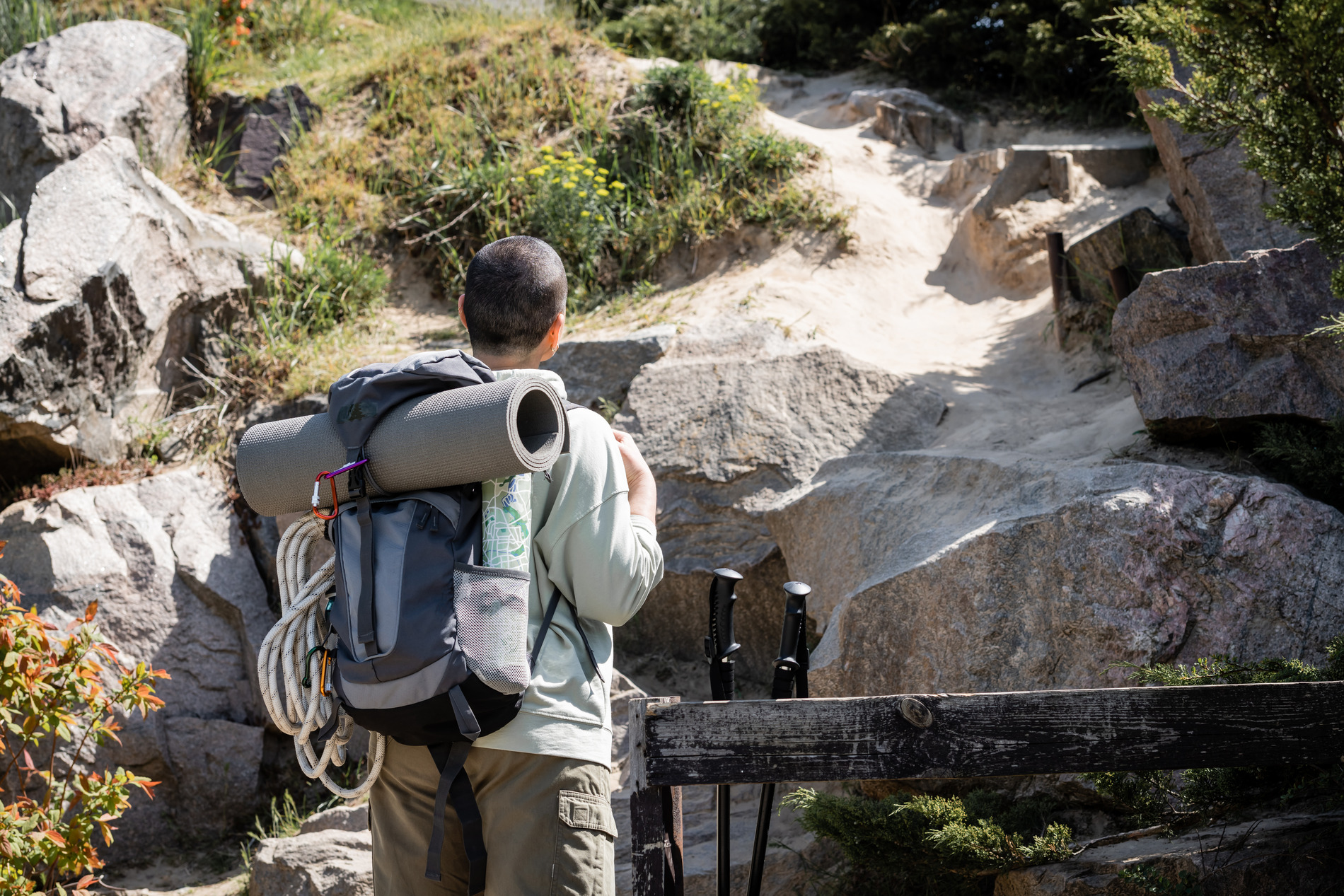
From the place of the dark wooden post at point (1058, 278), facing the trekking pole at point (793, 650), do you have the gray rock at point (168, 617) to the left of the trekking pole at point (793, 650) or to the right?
right

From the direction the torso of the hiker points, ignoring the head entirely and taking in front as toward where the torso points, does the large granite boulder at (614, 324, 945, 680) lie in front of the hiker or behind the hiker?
in front

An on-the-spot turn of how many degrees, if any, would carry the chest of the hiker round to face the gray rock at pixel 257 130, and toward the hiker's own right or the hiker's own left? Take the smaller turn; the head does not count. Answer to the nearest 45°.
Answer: approximately 45° to the hiker's own left

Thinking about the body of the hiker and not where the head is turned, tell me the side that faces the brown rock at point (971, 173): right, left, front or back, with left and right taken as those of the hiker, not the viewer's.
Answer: front

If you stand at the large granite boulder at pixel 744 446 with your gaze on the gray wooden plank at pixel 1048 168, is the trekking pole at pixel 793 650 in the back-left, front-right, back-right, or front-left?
back-right

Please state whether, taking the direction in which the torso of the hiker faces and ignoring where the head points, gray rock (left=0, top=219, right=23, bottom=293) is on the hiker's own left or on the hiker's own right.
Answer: on the hiker's own left

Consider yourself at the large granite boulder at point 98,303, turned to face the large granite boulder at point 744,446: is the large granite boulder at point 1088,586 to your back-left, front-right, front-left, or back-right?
front-right

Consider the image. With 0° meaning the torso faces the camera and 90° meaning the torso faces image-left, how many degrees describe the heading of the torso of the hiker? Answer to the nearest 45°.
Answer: approximately 225°

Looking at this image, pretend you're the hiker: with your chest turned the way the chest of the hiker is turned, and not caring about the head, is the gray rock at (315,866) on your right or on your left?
on your left

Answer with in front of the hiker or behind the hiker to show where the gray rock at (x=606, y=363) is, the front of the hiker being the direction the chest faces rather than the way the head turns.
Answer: in front

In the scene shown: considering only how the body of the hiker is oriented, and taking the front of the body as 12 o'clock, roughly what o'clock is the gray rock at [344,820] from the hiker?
The gray rock is roughly at 10 o'clock from the hiker.
